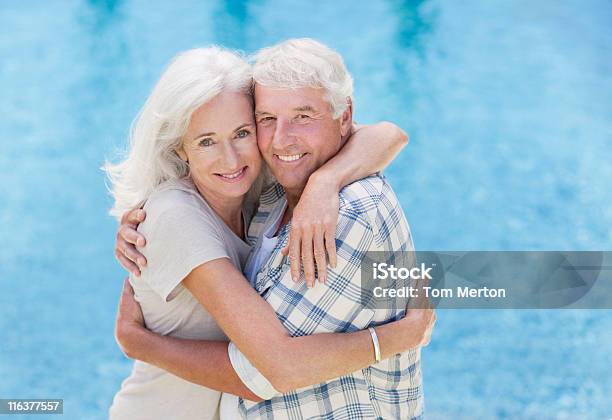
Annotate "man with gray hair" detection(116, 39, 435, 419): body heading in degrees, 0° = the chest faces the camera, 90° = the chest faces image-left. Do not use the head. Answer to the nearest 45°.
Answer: approximately 45°
